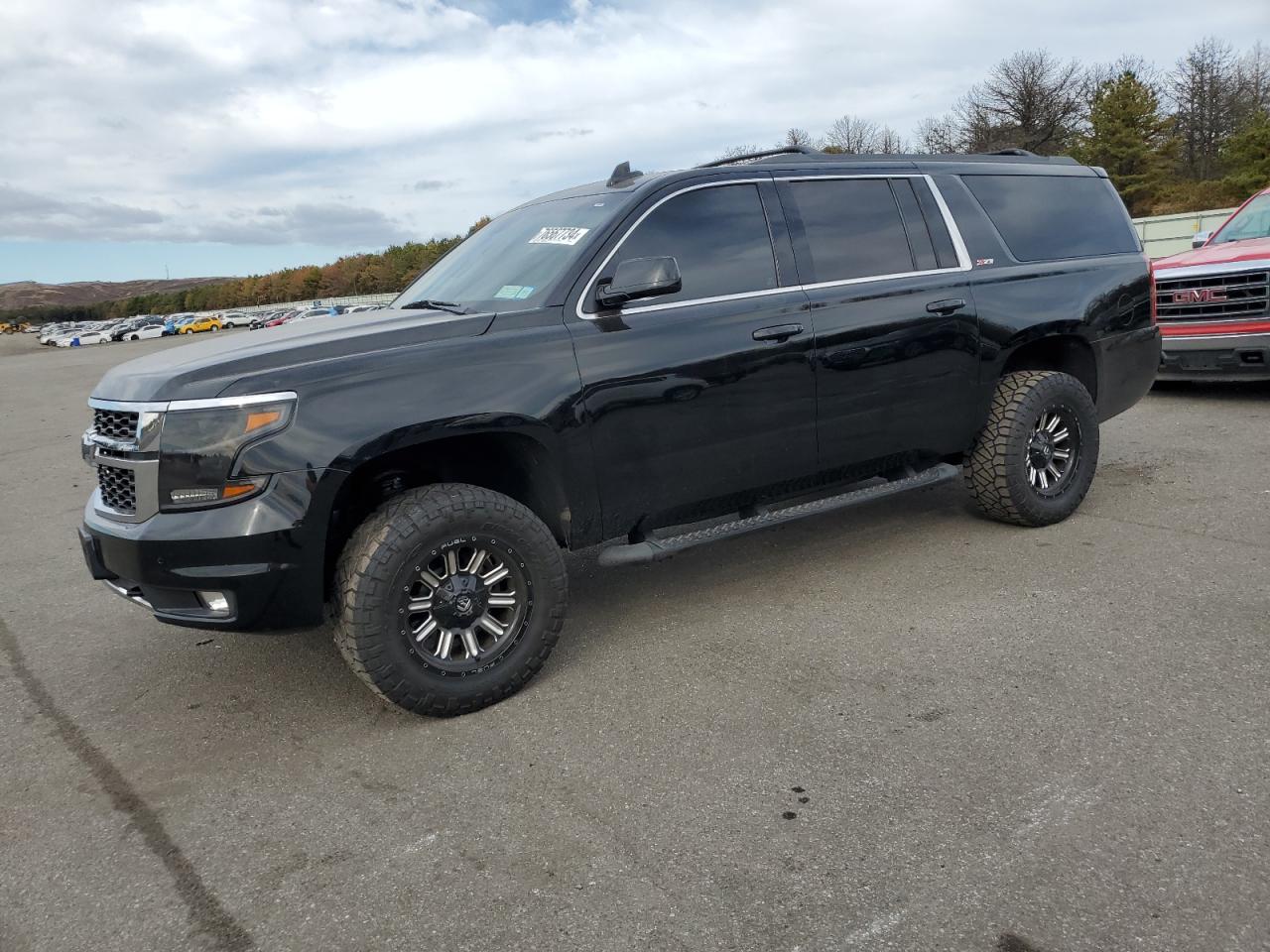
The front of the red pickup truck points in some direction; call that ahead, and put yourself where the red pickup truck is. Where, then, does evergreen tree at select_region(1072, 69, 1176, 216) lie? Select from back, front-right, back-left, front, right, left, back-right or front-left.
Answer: back-right

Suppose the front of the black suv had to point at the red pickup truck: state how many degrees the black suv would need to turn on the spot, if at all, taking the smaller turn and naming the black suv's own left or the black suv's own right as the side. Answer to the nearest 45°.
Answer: approximately 180°

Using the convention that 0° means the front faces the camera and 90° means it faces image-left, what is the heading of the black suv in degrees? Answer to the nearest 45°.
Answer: approximately 45°

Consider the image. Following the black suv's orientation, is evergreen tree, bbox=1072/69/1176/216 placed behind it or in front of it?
behind

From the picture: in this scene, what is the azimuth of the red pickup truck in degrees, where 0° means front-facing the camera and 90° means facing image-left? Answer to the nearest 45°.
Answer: approximately 45°

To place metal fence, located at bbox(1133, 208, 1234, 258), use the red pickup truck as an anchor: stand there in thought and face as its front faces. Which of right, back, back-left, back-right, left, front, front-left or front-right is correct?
back-right

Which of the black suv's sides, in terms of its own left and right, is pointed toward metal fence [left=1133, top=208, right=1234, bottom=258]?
back

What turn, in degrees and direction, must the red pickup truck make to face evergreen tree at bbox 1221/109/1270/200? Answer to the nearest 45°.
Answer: approximately 135° to its right
